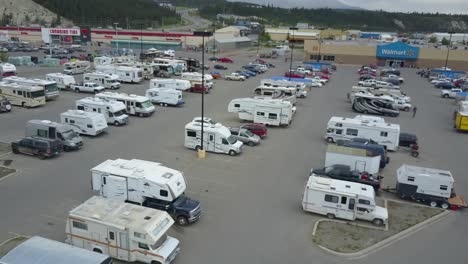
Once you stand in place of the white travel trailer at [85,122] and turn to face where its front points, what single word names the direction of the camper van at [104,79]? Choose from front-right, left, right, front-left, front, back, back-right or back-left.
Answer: back-left

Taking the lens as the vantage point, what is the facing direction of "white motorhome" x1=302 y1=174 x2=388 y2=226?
facing to the right of the viewer
